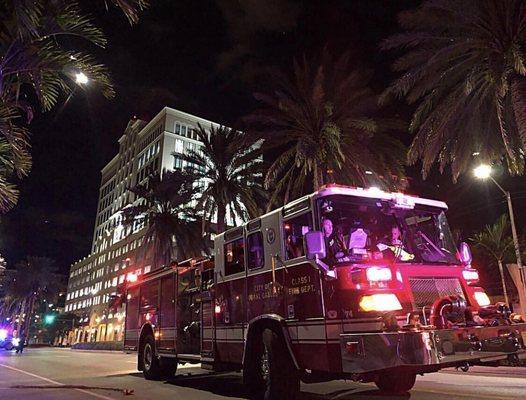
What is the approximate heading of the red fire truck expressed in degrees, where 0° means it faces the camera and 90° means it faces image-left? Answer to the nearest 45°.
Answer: approximately 315°

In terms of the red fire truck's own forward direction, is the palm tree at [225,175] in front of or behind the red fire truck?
behind

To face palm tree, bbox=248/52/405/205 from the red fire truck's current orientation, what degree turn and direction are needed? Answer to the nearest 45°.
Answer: approximately 135° to its left

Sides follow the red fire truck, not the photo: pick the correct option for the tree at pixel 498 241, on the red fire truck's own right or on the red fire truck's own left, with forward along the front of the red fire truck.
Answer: on the red fire truck's own left

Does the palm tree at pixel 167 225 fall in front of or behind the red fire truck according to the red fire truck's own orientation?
behind

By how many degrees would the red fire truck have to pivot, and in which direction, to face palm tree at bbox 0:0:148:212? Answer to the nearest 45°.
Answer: approximately 135° to its right
